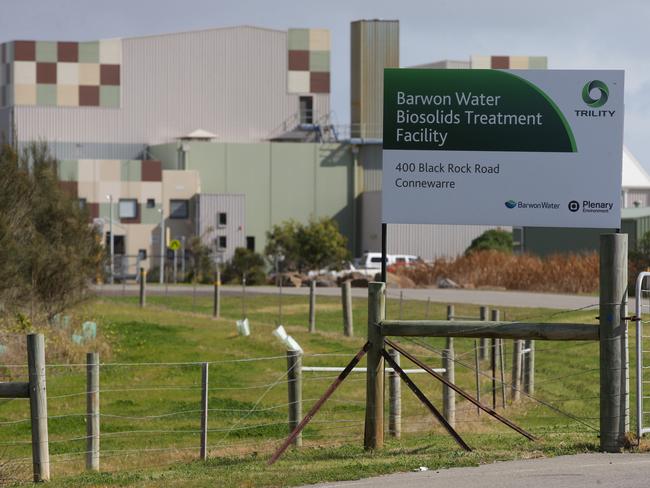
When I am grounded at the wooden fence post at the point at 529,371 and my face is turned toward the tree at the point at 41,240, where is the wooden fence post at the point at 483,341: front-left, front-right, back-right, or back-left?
front-right

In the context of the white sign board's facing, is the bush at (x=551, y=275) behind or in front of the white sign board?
behind

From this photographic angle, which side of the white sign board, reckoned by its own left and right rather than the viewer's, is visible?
front

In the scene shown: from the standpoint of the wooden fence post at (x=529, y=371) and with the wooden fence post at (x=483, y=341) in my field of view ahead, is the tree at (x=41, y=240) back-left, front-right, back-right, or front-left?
front-left

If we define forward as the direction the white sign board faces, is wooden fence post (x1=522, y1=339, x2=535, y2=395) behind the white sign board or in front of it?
behind

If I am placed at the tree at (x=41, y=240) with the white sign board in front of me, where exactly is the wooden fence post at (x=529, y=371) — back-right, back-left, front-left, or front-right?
front-left

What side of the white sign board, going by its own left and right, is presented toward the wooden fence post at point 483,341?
back
